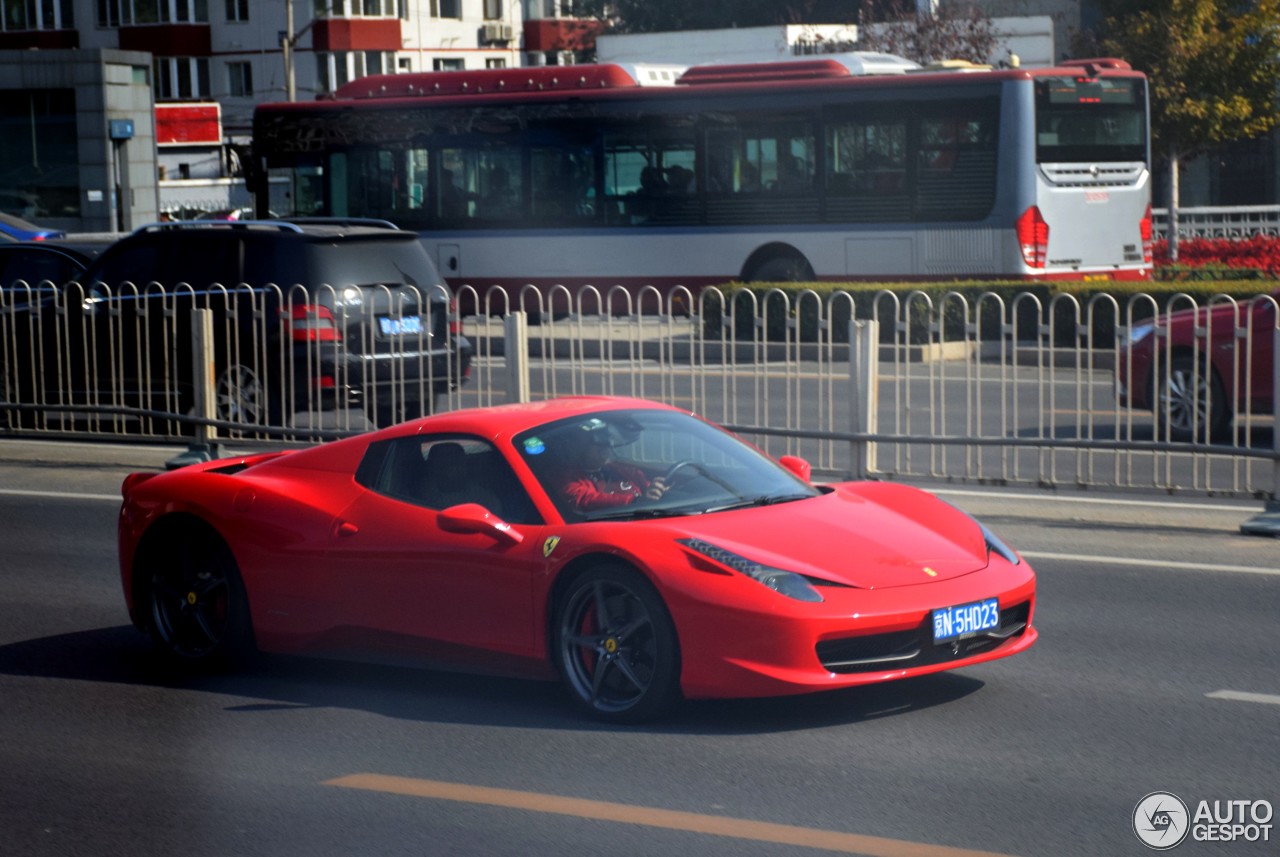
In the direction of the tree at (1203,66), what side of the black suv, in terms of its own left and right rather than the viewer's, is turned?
right

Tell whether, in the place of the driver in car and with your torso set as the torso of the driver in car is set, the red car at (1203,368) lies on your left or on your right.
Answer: on your left

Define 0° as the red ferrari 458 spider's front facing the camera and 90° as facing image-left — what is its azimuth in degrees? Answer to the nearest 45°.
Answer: approximately 315°

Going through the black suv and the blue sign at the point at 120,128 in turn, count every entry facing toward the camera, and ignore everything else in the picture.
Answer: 1

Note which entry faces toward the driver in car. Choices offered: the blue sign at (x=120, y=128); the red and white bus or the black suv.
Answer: the blue sign

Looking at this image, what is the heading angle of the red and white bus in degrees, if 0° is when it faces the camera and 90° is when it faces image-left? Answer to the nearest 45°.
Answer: approximately 135°

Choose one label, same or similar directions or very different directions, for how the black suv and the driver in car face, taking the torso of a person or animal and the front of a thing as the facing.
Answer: very different directions

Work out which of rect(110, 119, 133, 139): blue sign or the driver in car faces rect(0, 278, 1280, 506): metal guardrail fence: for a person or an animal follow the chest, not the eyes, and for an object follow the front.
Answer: the blue sign
